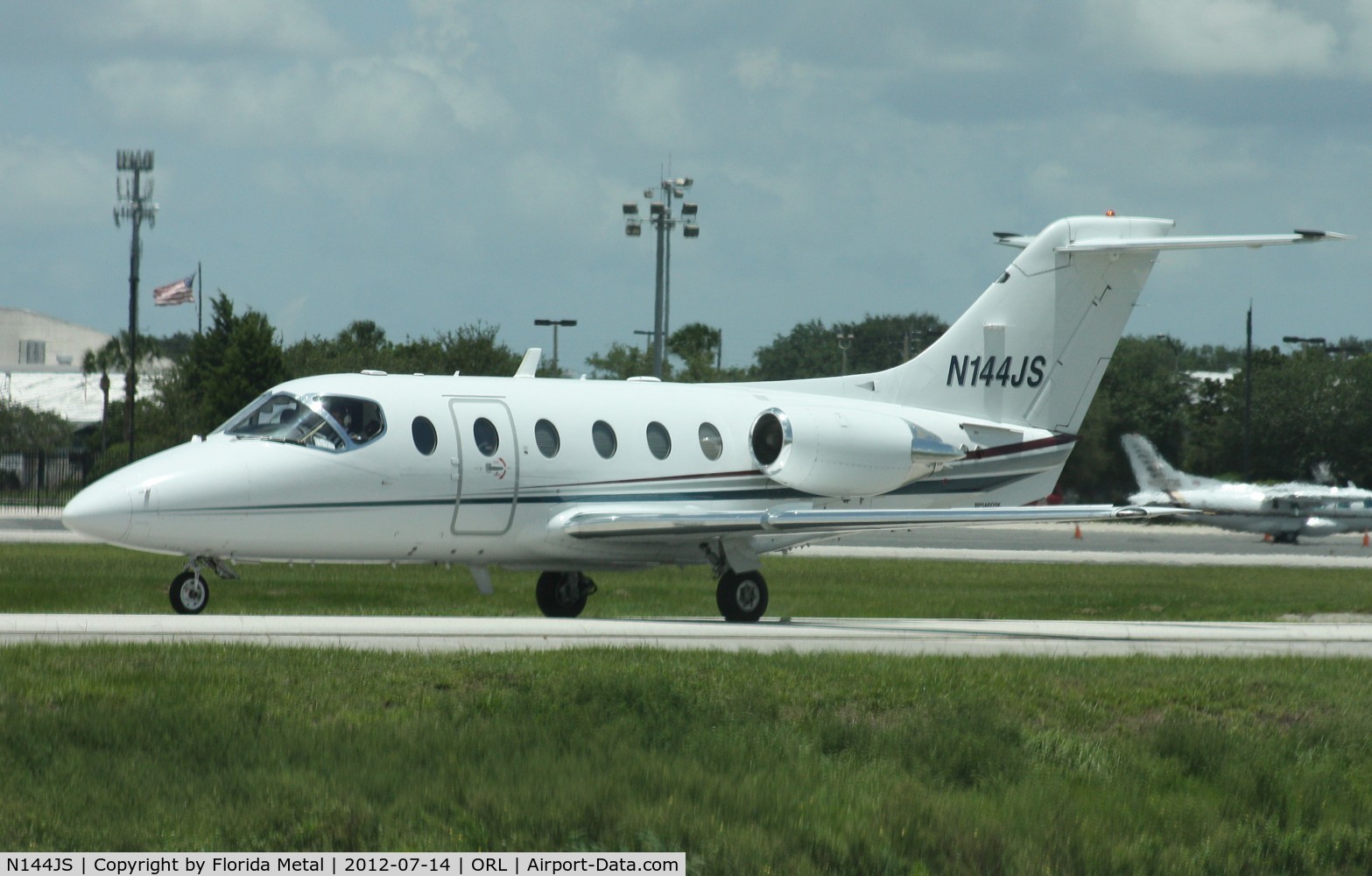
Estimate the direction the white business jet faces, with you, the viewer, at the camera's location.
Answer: facing the viewer and to the left of the viewer
